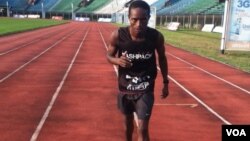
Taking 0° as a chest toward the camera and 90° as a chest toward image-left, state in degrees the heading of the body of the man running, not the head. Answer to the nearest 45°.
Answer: approximately 0°
